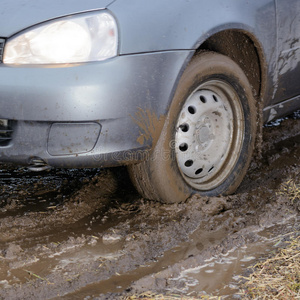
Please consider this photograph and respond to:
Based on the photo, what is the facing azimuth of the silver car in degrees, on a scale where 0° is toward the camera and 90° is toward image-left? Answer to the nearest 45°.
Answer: approximately 45°
